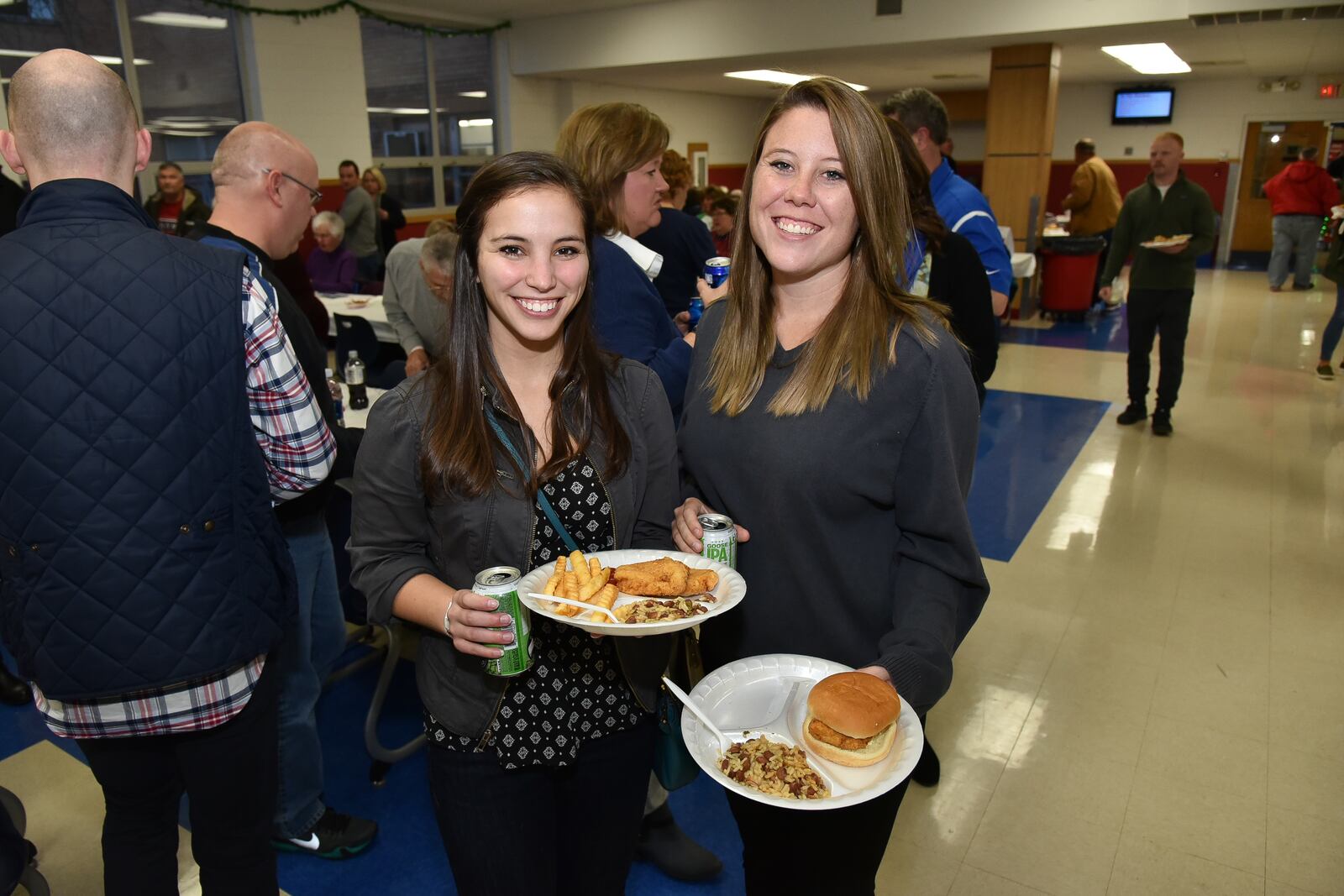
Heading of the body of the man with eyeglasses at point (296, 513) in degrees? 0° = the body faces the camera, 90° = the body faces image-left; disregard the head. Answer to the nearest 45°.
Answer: approximately 270°

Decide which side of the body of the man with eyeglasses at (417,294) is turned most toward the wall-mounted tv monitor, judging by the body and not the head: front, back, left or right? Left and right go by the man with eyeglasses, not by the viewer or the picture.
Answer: left

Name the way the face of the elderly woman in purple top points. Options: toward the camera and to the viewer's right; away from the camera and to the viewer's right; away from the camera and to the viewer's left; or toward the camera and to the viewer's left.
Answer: toward the camera and to the viewer's left

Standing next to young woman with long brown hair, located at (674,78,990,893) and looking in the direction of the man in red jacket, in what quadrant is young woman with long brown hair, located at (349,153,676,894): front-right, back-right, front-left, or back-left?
back-left

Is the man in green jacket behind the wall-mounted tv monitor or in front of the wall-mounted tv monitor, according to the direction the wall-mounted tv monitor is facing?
in front

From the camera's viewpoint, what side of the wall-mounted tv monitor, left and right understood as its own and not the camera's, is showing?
front

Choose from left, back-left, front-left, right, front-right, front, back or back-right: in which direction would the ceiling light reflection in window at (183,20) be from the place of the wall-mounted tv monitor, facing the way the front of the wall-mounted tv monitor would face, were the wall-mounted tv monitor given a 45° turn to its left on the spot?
right

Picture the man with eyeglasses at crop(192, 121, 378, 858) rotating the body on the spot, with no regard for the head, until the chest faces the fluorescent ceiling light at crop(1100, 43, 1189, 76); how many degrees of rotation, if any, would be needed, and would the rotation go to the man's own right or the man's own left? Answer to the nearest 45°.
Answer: approximately 45° to the man's own left

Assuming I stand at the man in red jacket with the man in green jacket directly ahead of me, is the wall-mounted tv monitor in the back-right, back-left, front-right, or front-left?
back-right
